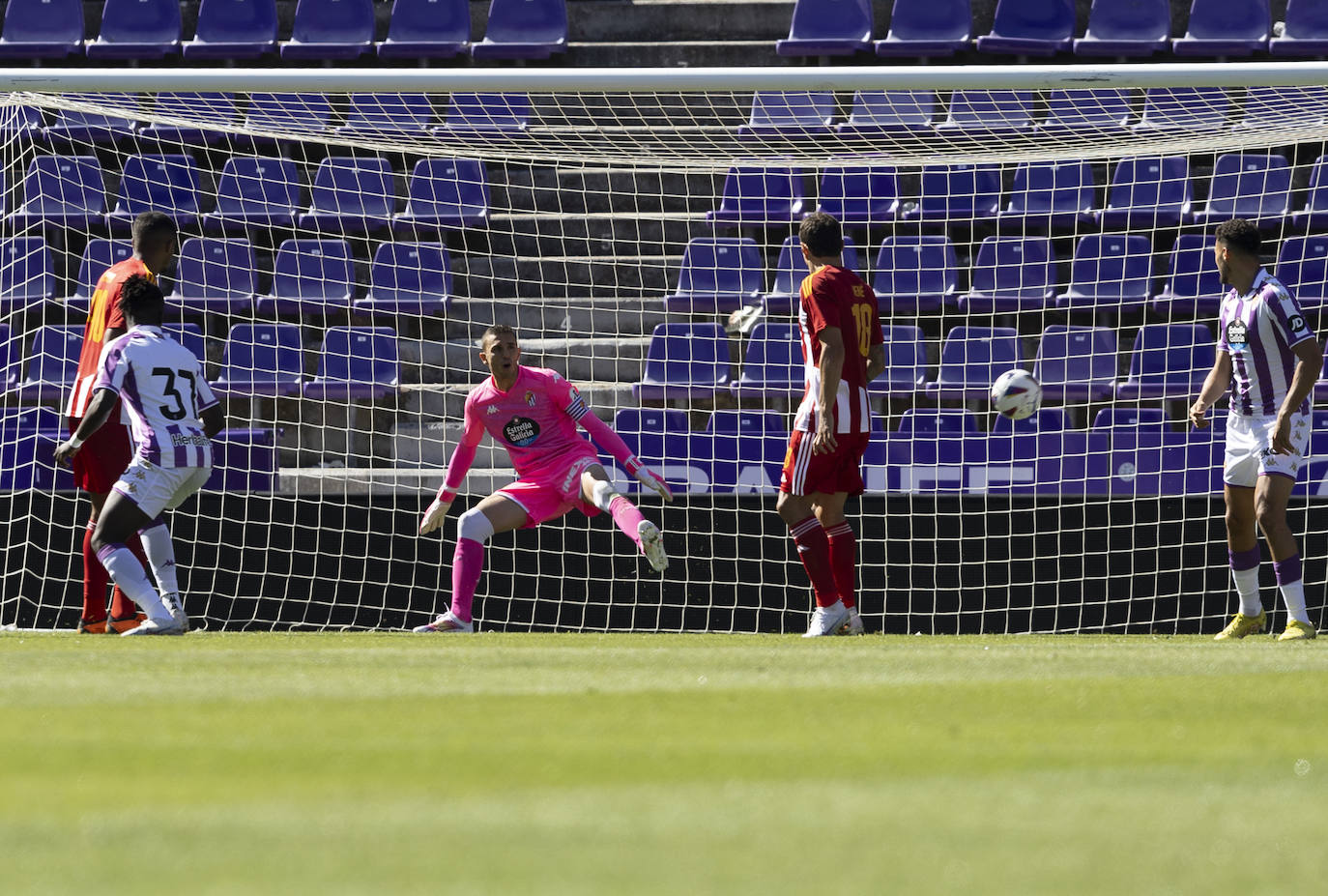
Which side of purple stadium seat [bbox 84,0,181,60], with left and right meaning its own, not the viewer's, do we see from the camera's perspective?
front

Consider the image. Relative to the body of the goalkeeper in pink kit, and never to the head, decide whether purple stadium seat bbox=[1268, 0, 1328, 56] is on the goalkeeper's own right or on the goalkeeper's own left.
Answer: on the goalkeeper's own left

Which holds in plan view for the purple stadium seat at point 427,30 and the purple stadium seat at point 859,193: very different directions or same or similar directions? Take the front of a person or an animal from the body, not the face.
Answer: same or similar directions

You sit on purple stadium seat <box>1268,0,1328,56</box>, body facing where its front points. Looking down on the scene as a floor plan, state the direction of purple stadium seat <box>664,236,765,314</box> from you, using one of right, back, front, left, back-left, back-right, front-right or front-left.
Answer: front-right

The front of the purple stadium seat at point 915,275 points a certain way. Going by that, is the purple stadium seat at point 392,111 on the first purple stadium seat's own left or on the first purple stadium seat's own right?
on the first purple stadium seat's own right

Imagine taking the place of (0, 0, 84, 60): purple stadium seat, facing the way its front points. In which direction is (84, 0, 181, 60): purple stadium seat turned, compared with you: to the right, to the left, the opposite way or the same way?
the same way

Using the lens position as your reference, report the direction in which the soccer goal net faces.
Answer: facing the viewer

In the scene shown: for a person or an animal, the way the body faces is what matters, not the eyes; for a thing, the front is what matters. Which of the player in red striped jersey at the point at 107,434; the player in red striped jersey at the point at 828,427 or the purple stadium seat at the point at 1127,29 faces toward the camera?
the purple stadium seat

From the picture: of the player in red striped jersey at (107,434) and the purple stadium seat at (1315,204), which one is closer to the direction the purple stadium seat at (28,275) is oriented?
the player in red striped jersey

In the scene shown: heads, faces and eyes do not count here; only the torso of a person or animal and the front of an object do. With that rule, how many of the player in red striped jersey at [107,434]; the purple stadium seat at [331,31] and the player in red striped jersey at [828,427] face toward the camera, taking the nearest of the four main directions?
1

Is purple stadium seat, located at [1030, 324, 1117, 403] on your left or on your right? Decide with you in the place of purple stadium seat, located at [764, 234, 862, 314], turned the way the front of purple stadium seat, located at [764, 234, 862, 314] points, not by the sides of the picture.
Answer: on your left

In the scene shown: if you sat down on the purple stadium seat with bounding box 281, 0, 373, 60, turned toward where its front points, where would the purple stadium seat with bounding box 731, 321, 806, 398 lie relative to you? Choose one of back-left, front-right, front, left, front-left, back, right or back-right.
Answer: front-left

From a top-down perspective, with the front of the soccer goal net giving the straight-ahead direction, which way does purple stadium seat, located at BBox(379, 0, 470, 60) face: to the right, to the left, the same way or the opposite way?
the same way

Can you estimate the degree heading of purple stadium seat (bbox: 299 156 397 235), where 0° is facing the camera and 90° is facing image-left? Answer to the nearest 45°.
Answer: approximately 0°

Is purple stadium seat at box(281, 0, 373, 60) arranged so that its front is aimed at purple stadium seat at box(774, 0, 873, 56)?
no

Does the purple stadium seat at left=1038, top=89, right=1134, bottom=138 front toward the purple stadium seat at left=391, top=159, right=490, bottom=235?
no

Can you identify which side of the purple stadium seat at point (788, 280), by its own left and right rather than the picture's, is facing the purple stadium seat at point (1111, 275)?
left

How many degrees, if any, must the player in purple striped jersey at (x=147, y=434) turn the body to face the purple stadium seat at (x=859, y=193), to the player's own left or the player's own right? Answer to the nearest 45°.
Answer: approximately 90° to the player's own right
